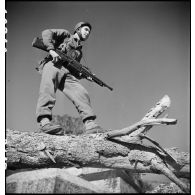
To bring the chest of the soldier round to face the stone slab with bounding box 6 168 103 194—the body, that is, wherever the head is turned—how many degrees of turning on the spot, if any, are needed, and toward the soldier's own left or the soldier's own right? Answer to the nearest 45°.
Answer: approximately 45° to the soldier's own right

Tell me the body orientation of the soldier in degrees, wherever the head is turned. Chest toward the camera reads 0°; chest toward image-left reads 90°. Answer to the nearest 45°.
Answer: approximately 315°
